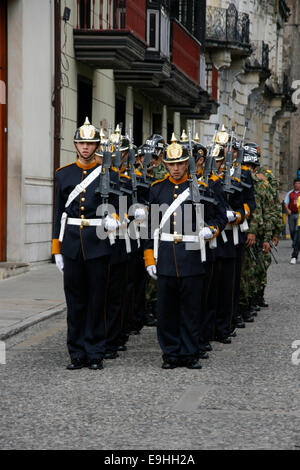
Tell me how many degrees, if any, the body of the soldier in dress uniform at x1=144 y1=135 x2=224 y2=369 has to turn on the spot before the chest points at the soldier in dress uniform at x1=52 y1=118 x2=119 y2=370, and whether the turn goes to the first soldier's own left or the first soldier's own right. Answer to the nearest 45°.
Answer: approximately 90° to the first soldier's own right

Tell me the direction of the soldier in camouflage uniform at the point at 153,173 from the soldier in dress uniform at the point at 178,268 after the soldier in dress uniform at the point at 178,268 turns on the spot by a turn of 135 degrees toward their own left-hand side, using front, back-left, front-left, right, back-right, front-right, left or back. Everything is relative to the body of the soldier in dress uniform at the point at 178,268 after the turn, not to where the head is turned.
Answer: front-left

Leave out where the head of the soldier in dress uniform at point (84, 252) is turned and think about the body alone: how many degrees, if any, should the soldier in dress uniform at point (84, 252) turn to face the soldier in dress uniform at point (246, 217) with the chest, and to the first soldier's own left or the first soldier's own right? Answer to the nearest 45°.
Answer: approximately 135° to the first soldier's own left

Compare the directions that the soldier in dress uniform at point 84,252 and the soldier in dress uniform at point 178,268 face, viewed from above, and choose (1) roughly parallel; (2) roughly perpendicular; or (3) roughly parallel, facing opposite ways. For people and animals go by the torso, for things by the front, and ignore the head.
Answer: roughly parallel

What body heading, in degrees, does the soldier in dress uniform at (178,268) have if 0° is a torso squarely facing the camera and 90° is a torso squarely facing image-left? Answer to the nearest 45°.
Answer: approximately 0°

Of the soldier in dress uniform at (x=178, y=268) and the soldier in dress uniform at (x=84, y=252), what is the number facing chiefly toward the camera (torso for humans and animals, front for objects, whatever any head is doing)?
2

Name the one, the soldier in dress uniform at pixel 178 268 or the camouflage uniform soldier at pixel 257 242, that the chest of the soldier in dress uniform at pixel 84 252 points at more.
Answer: the soldier in dress uniform

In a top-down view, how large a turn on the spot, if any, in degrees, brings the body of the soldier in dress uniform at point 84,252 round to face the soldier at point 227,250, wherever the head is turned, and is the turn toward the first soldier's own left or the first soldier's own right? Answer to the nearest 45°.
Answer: approximately 135° to the first soldier's own left

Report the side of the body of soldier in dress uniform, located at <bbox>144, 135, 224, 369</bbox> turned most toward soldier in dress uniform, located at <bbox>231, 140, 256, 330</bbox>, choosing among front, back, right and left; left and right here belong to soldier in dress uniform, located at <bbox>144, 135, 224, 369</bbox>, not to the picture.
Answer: back

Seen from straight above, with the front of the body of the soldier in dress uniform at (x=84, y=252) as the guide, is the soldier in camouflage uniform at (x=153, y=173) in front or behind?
behind

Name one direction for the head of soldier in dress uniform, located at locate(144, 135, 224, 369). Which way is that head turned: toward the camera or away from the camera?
toward the camera

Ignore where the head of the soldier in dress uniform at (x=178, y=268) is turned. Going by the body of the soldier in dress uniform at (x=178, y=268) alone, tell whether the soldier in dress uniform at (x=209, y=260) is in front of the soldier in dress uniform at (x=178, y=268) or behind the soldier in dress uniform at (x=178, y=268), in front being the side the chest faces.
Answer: behind
